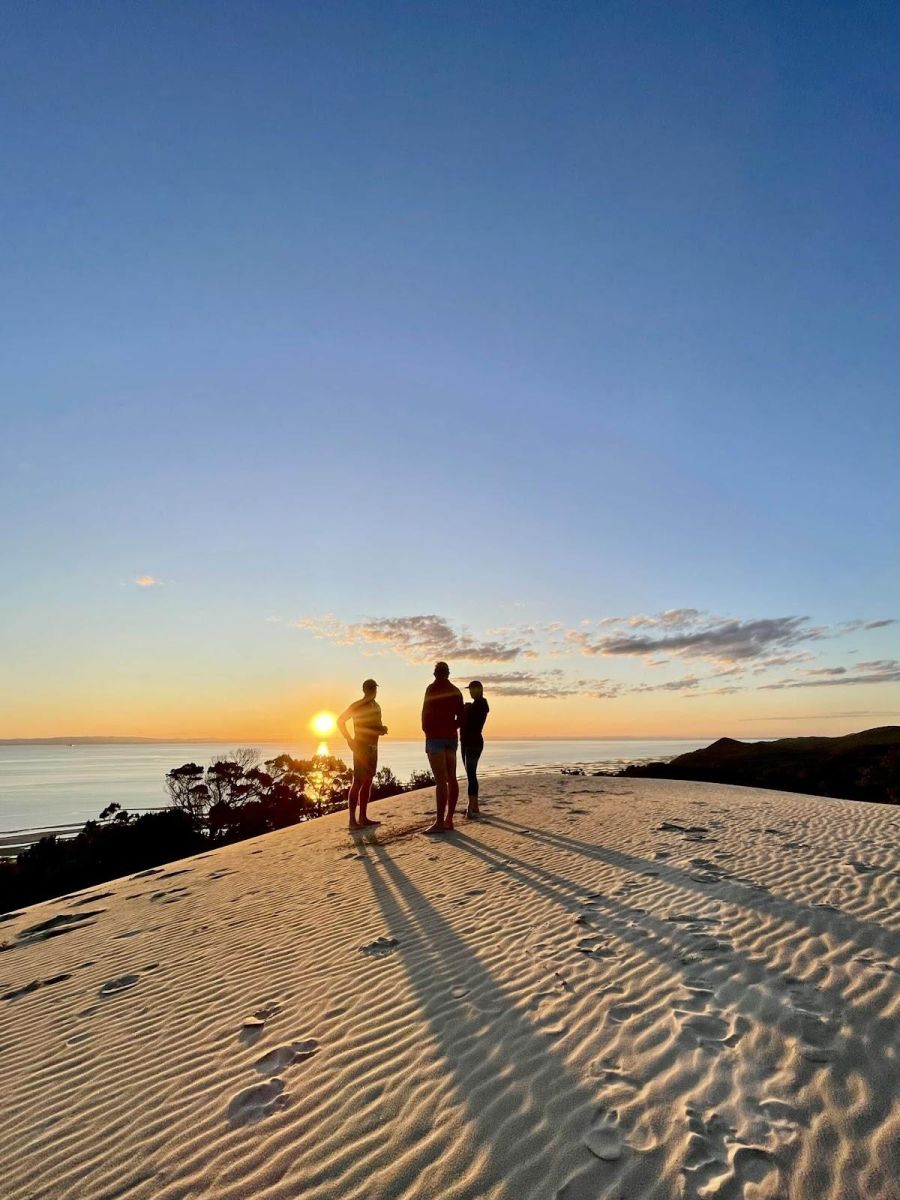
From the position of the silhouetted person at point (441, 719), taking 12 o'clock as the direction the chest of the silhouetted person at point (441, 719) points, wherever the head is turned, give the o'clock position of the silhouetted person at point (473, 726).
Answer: the silhouetted person at point (473, 726) is roughly at 5 o'clock from the silhouetted person at point (441, 719).

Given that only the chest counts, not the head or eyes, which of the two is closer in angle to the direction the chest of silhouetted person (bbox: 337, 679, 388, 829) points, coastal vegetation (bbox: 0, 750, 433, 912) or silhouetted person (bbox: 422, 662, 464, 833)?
the silhouetted person

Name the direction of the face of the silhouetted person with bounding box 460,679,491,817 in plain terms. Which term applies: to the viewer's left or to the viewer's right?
to the viewer's left

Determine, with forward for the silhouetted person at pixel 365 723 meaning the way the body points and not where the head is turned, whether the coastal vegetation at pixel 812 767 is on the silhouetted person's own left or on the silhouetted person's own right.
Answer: on the silhouetted person's own left

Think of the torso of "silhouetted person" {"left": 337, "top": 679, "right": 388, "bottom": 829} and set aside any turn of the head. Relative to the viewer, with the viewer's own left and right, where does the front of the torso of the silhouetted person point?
facing the viewer and to the right of the viewer

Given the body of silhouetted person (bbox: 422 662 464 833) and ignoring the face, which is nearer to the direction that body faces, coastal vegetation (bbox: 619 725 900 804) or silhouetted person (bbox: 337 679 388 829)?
the coastal vegetation

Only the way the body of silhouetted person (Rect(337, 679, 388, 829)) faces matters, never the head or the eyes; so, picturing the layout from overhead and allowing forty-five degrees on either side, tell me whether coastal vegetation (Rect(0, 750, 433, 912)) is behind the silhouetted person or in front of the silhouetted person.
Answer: behind

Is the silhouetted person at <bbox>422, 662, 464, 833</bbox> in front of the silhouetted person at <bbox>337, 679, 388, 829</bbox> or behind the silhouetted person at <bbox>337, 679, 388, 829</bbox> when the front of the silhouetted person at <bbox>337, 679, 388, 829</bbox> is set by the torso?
in front
